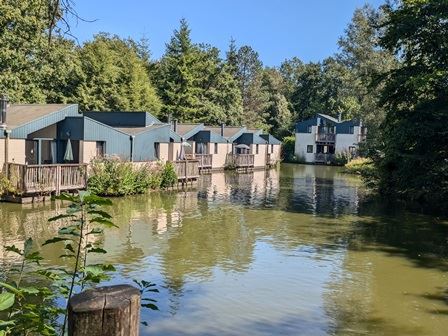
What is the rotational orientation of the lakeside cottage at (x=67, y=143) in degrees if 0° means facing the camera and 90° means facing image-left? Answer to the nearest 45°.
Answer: approximately 315°

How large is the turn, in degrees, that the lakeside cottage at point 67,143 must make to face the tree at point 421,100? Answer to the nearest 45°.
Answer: approximately 45° to its left

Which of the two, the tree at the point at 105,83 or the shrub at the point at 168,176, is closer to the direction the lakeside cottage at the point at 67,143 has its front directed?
the shrub

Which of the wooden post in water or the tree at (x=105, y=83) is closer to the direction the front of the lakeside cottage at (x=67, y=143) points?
the wooden post in water

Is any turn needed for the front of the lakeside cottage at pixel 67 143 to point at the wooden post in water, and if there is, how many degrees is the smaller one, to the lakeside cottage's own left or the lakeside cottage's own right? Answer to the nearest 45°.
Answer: approximately 45° to the lakeside cottage's own right
